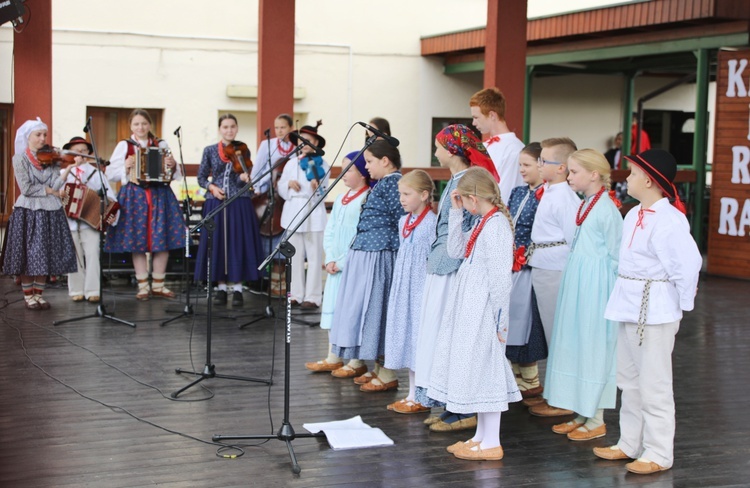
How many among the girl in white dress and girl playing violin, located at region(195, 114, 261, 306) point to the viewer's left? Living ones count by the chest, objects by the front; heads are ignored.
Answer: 1

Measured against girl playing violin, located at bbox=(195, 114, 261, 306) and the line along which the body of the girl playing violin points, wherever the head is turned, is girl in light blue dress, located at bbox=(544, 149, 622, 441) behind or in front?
in front

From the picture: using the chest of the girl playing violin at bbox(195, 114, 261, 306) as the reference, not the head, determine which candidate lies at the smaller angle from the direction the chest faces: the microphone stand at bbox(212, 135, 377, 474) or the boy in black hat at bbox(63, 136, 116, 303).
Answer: the microphone stand

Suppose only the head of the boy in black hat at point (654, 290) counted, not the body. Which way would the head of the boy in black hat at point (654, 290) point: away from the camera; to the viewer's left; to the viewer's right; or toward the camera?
to the viewer's left

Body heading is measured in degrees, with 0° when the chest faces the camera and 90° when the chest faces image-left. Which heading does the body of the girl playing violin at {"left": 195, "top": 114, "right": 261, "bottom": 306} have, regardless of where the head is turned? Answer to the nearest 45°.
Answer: approximately 0°

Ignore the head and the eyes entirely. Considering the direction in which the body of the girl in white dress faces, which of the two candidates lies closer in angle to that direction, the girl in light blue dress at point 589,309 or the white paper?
the white paper

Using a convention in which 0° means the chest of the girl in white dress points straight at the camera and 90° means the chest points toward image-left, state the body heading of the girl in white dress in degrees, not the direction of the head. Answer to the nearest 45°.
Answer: approximately 90°

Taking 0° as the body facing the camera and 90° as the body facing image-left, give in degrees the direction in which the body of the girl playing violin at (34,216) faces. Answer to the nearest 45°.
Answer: approximately 315°

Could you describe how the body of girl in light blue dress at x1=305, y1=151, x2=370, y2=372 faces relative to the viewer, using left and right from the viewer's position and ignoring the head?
facing the viewer and to the left of the viewer

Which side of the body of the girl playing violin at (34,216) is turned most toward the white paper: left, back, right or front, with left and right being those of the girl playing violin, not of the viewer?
front
